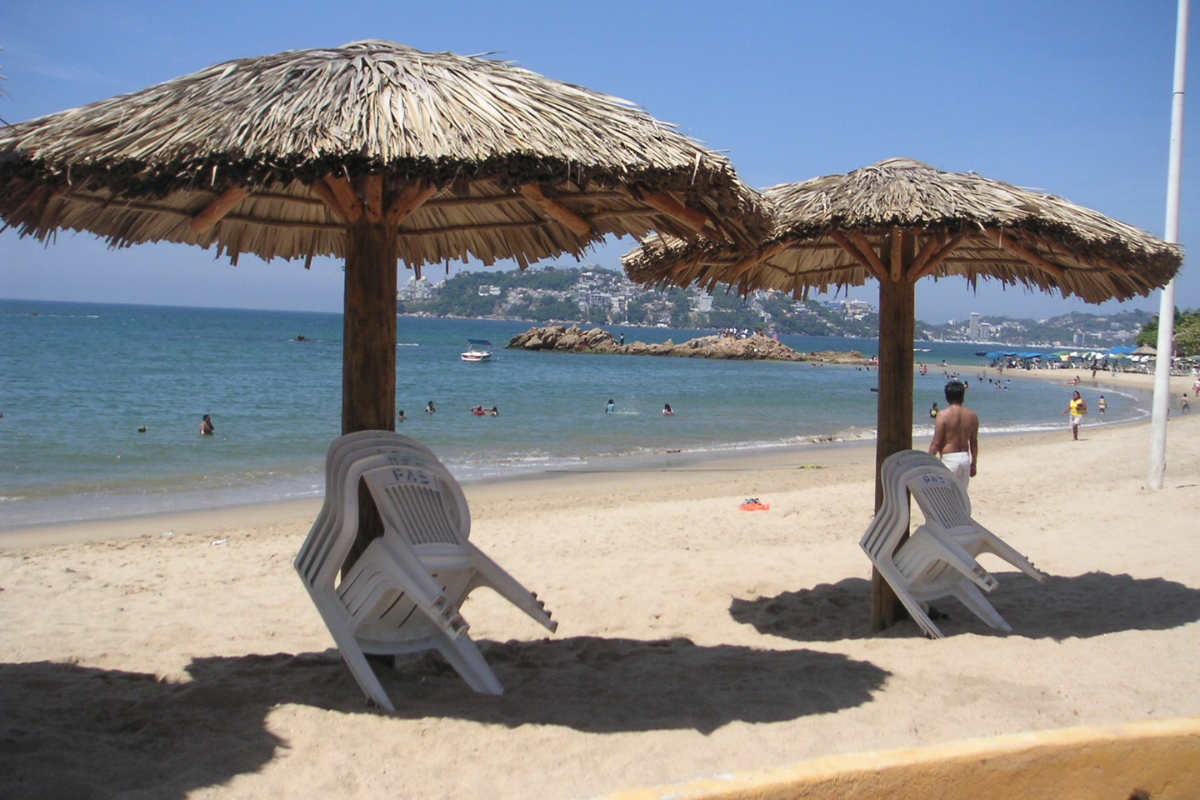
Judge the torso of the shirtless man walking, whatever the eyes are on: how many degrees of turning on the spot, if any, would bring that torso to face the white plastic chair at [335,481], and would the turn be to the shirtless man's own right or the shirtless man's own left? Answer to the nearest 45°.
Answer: approximately 135° to the shirtless man's own left

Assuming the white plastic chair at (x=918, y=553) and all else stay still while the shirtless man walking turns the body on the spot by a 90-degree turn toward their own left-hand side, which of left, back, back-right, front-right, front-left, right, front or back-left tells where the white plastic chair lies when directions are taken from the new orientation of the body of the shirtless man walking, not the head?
left

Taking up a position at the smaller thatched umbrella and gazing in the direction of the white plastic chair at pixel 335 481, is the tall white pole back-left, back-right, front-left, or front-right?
back-right

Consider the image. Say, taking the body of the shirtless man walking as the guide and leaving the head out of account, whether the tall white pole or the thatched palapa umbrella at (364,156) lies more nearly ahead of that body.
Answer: the tall white pole

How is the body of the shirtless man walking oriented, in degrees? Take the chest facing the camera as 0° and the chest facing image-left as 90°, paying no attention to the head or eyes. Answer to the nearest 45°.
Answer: approximately 180°

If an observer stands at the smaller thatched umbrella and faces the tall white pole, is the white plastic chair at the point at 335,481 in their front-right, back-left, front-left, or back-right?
back-left

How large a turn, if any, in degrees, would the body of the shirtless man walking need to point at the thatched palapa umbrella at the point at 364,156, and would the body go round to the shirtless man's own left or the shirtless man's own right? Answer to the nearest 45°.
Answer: approximately 135° to the shirtless man's own left

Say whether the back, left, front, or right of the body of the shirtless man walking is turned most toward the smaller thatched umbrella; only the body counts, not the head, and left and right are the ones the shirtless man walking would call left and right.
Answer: back

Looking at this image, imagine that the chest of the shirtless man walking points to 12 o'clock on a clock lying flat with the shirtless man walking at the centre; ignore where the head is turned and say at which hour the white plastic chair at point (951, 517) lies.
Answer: The white plastic chair is roughly at 6 o'clock from the shirtless man walking.
